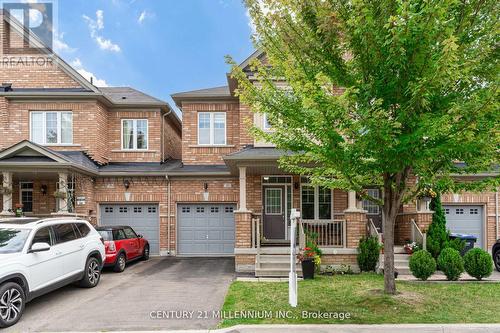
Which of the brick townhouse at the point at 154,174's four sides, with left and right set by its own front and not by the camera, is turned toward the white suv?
front

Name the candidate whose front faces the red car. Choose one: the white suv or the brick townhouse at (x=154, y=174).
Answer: the brick townhouse

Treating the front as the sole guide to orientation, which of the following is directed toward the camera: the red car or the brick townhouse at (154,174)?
the brick townhouse

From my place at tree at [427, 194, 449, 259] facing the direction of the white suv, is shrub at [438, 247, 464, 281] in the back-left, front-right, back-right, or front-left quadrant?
front-left

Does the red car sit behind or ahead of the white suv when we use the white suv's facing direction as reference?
behind

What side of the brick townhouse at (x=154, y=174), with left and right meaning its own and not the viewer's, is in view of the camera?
front
